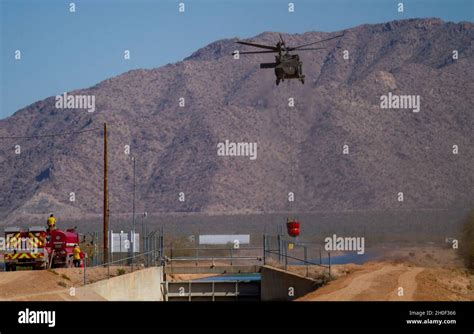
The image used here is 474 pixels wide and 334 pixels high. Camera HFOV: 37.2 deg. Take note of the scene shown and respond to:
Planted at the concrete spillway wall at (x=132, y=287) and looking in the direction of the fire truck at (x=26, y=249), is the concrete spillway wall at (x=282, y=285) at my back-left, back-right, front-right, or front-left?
back-right

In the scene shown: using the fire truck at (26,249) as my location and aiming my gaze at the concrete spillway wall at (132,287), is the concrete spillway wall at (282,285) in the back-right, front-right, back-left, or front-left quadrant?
front-left

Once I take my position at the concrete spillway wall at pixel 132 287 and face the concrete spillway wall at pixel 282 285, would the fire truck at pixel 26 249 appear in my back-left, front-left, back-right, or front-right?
back-left

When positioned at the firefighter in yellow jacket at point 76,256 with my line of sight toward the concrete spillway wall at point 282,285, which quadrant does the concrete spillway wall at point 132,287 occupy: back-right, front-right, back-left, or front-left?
front-right

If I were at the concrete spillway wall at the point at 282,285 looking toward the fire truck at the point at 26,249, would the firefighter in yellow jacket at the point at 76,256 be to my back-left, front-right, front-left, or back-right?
front-right

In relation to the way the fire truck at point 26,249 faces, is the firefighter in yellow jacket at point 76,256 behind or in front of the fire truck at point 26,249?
in front
